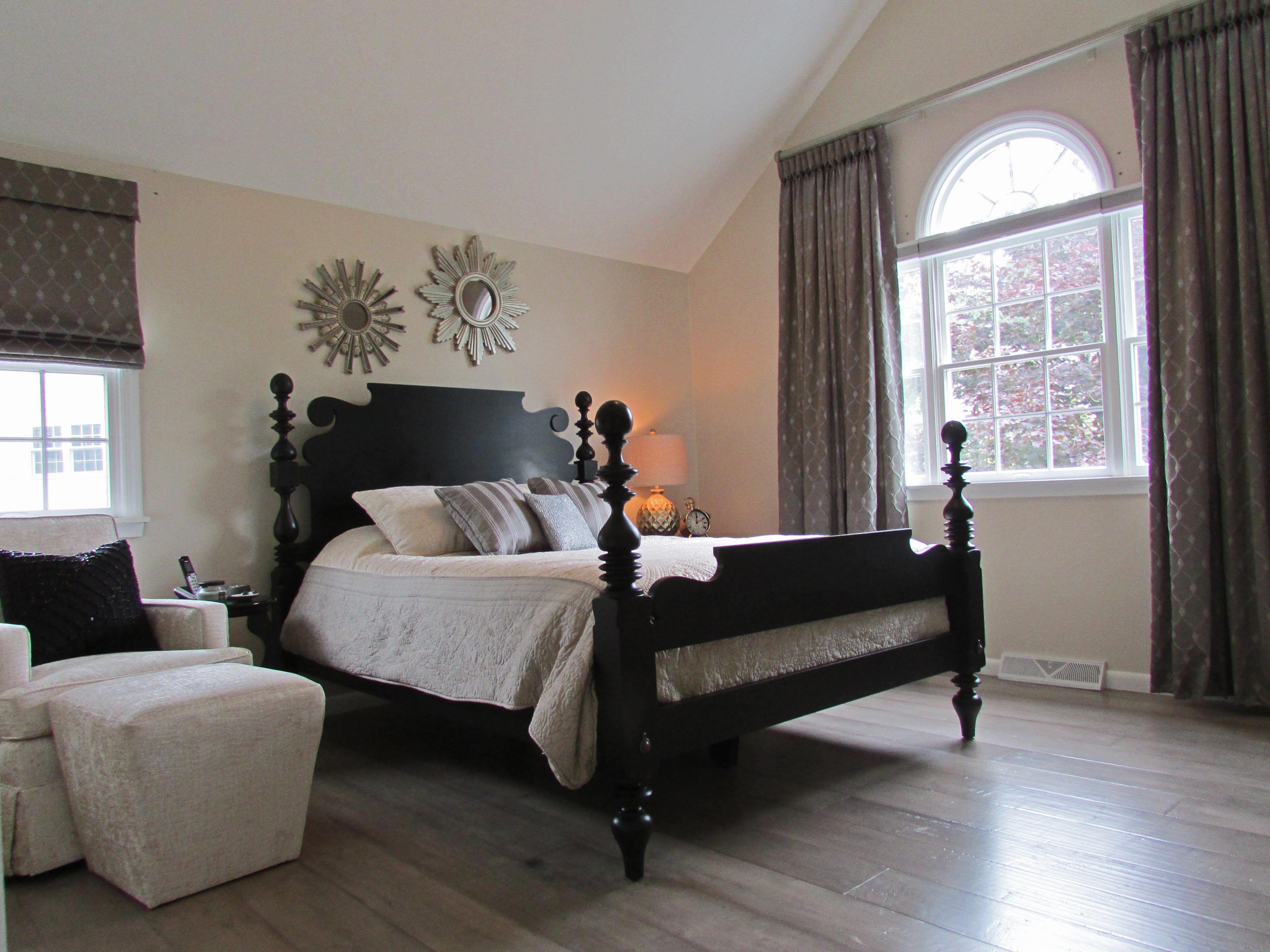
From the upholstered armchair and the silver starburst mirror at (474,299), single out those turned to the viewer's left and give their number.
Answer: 0

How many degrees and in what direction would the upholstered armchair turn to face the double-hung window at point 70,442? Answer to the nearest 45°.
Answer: approximately 135° to its left

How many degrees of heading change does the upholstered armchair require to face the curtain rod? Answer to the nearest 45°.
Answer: approximately 45° to its left

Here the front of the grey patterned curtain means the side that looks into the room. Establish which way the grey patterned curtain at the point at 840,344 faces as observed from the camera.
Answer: facing the viewer and to the left of the viewer

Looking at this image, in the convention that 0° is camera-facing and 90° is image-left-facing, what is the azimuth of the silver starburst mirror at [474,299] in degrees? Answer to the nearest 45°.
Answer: approximately 315°

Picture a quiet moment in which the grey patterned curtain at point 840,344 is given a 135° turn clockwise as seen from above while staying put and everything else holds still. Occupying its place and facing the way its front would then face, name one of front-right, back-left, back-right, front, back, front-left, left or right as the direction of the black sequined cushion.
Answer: back-left

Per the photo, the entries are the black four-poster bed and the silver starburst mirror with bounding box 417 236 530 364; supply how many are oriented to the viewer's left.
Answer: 0

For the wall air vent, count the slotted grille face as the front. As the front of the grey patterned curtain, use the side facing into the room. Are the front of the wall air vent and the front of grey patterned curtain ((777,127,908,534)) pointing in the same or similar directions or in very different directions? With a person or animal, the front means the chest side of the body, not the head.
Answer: same or similar directions

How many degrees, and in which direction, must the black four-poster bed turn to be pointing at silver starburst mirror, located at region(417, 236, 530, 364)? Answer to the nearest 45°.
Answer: approximately 180°

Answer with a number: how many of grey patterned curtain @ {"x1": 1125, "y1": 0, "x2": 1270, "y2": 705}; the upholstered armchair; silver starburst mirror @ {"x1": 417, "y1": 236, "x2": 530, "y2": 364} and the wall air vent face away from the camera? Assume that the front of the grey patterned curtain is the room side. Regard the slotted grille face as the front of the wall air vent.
0

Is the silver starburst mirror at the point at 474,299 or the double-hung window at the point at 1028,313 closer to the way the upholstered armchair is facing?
the double-hung window

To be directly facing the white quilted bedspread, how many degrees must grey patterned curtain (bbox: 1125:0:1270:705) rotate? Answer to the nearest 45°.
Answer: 0° — it already faces it

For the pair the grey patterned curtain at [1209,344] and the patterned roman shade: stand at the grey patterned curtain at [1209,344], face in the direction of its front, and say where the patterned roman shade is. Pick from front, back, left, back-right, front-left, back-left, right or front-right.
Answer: front

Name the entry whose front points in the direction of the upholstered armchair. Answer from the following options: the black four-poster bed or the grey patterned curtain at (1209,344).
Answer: the grey patterned curtain
